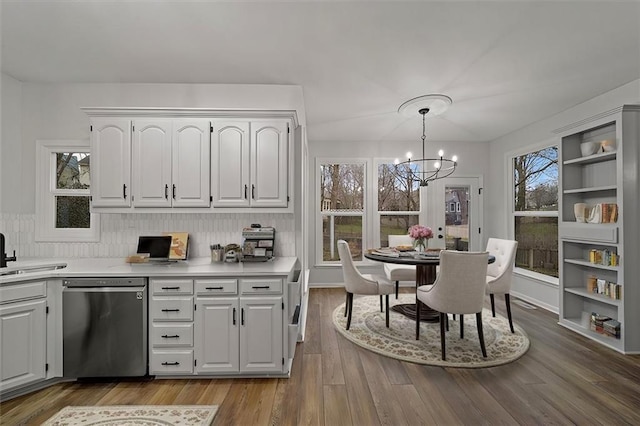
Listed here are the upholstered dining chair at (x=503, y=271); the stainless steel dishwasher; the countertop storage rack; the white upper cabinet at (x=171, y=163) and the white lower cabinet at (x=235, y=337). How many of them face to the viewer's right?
0

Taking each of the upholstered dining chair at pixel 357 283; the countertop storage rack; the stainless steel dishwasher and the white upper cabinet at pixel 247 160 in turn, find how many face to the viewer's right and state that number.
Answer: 1

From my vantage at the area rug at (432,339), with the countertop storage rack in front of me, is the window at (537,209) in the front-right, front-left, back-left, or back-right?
back-right

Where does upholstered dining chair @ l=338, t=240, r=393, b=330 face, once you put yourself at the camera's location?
facing to the right of the viewer

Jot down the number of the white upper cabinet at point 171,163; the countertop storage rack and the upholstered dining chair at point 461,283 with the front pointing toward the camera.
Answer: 2

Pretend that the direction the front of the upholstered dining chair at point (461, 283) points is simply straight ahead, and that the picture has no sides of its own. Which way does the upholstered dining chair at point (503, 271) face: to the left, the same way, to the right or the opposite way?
to the left

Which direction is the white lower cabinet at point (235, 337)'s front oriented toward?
toward the camera

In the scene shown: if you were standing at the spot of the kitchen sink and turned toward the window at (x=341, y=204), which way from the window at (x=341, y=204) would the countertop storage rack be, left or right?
right

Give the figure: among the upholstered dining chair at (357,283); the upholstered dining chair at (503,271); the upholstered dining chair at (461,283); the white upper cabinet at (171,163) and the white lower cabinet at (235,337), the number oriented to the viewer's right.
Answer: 1

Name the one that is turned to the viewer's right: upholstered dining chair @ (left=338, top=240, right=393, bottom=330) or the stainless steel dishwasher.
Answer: the upholstered dining chair

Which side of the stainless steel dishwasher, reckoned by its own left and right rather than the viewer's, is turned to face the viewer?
front

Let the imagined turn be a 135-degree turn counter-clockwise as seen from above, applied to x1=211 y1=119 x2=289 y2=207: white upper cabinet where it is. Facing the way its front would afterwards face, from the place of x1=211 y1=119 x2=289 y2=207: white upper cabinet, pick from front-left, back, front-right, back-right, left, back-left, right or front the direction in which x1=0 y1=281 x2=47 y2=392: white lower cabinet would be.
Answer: back-left

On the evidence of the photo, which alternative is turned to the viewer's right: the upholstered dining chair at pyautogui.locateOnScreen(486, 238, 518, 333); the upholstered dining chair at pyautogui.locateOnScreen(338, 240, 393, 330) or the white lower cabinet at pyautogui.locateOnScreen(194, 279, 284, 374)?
the upholstered dining chair at pyautogui.locateOnScreen(338, 240, 393, 330)

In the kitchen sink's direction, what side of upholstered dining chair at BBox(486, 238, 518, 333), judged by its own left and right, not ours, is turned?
front

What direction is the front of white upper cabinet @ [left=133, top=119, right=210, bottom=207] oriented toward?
toward the camera

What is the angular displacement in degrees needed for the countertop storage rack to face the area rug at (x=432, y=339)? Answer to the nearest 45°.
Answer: approximately 90° to its left
